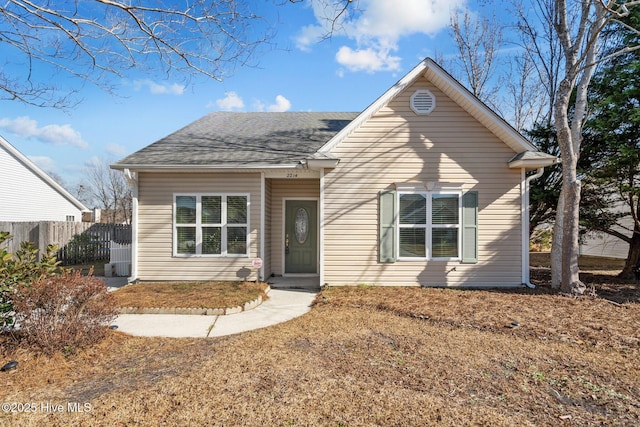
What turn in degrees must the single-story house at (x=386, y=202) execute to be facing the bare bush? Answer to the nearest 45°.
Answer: approximately 45° to its right

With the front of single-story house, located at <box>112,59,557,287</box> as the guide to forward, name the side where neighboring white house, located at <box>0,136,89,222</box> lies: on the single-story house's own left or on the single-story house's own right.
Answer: on the single-story house's own right

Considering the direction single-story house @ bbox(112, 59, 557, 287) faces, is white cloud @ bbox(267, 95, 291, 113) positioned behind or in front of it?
behind

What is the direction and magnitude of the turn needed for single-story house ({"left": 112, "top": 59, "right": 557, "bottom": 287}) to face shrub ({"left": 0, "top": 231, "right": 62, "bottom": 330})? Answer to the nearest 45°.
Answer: approximately 45° to its right

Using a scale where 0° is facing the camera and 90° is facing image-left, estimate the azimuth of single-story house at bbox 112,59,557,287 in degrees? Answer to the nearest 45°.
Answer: approximately 0°
